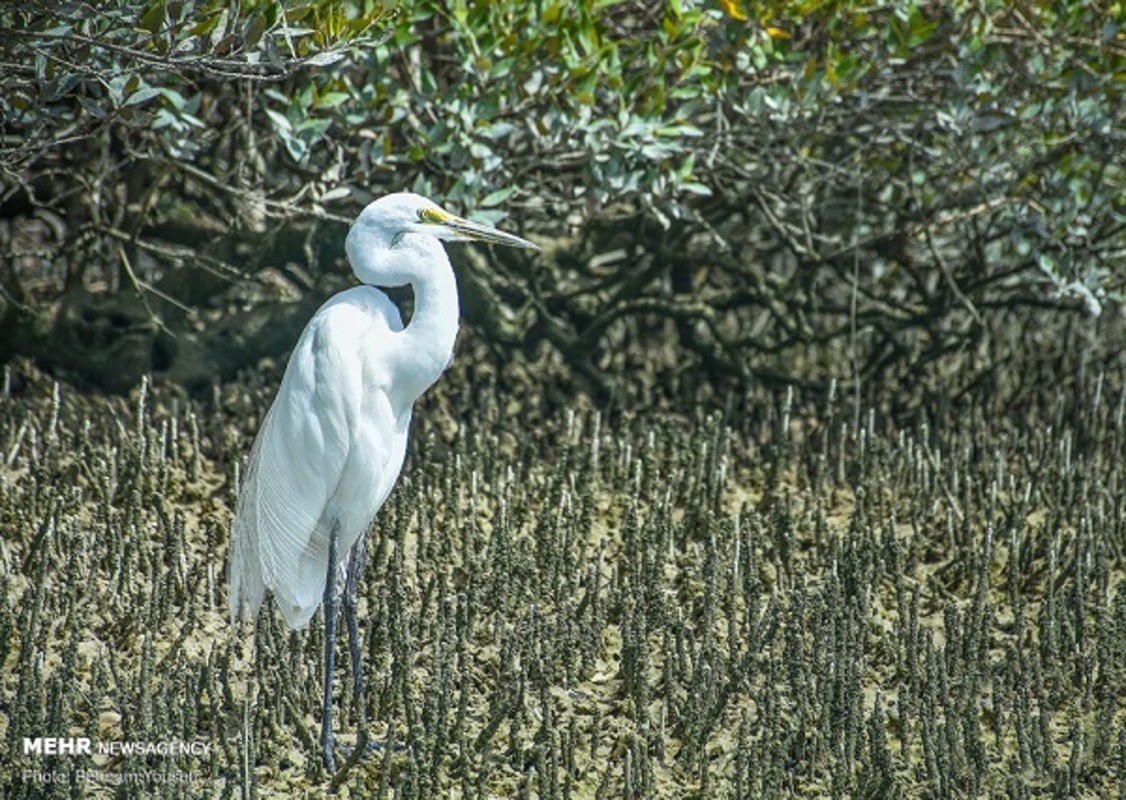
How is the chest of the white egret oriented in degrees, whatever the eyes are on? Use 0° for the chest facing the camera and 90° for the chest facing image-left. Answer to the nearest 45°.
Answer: approximately 270°
